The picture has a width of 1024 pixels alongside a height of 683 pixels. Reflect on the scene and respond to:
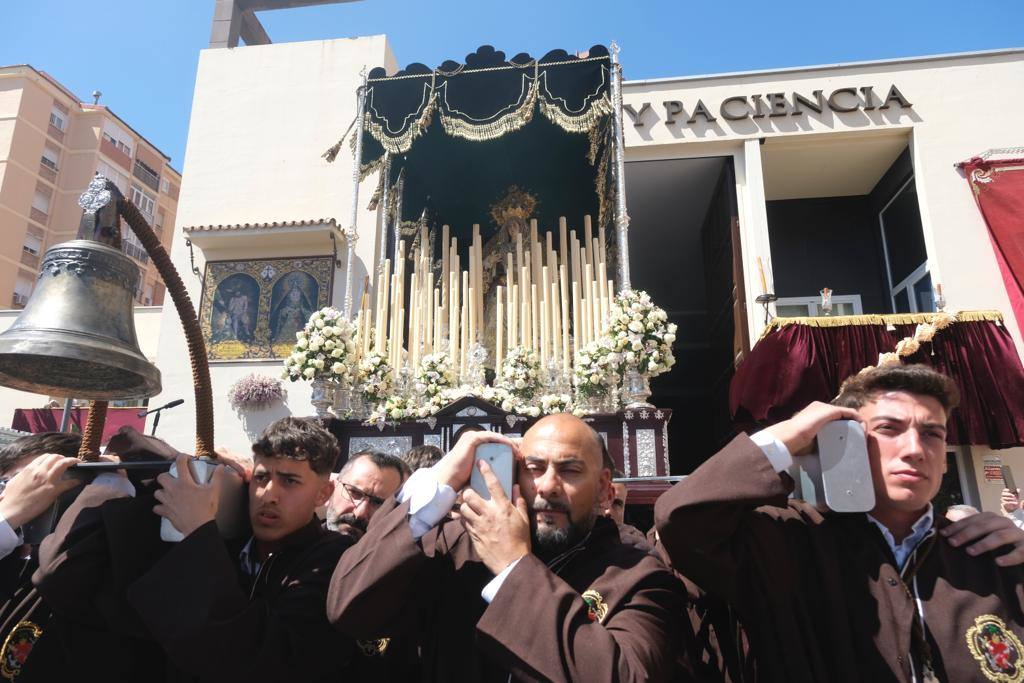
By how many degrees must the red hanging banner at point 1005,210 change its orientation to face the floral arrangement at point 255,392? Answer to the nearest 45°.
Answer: approximately 45° to its right

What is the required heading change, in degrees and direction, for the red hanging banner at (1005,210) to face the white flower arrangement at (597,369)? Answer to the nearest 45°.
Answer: approximately 45° to its right

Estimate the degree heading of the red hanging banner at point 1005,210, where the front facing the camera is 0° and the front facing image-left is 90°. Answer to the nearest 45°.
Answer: approximately 0°

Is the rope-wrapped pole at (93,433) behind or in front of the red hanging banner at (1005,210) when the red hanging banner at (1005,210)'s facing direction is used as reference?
in front

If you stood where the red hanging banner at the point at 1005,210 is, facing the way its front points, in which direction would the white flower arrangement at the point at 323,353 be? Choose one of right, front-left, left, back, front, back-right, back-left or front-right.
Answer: front-right

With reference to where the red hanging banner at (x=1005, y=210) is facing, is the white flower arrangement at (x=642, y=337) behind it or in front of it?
in front

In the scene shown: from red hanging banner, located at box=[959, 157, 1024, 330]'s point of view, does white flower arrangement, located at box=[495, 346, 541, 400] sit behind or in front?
in front
